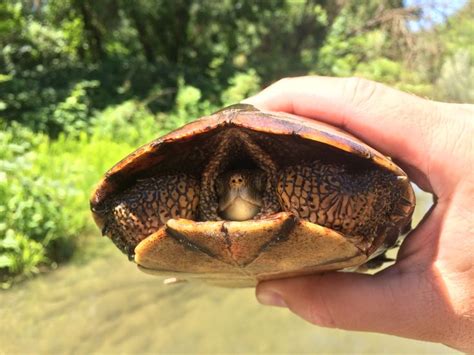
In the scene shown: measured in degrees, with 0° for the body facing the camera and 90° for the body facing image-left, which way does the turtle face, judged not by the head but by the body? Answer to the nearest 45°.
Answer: approximately 0°
